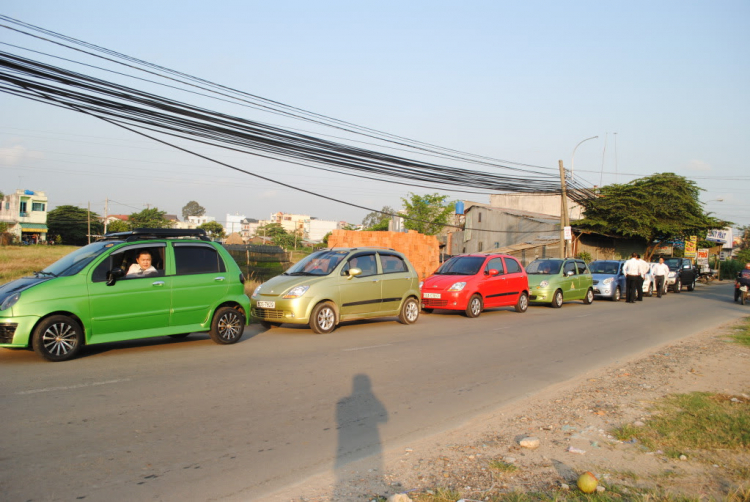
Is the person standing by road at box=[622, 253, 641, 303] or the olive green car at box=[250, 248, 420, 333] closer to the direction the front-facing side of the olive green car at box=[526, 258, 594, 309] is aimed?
the olive green car

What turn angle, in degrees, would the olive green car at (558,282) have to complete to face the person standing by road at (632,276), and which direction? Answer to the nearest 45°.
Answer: approximately 180°

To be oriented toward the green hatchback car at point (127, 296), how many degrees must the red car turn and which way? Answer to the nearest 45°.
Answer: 0° — it already faces it

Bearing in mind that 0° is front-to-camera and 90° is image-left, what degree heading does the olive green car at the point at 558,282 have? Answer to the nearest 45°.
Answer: approximately 45°

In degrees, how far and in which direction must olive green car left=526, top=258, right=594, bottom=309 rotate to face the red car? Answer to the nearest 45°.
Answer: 0° — it already faces it

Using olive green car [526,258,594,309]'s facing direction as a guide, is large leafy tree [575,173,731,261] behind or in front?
behind

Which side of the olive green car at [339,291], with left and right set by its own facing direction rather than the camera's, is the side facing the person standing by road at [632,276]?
back
